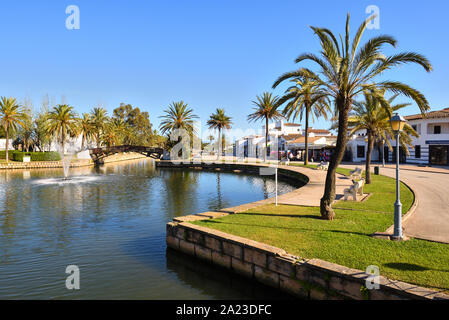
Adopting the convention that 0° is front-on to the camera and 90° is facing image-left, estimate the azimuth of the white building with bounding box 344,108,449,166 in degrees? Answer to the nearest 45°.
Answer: approximately 45°

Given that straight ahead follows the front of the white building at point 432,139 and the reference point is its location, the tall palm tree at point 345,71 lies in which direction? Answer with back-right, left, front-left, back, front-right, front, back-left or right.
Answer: front-left

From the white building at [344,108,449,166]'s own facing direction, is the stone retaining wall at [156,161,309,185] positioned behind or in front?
in front

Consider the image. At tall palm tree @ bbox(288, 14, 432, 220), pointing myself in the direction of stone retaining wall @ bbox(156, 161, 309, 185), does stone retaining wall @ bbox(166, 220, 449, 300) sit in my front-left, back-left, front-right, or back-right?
back-left

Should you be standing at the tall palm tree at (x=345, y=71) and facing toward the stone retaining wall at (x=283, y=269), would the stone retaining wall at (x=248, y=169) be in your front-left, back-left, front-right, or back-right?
back-right

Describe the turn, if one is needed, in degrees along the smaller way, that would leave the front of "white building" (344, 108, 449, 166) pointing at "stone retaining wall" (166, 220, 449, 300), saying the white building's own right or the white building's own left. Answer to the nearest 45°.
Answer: approximately 45° to the white building's own left
